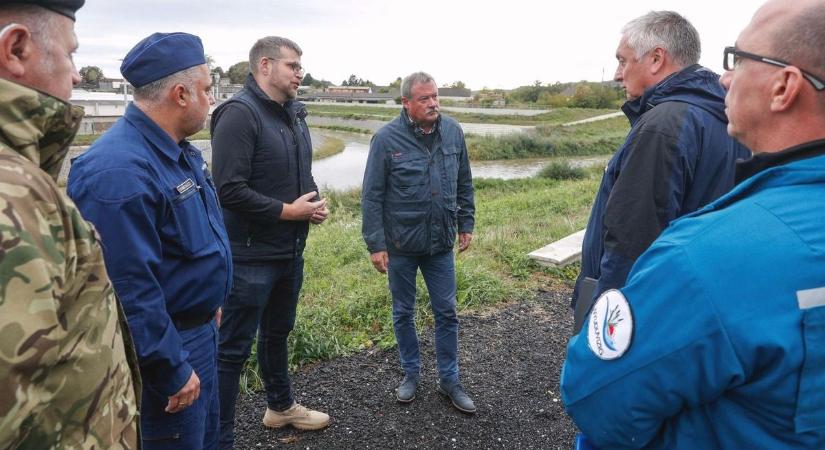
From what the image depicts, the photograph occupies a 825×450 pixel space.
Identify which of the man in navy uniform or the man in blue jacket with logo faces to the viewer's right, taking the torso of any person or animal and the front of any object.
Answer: the man in navy uniform

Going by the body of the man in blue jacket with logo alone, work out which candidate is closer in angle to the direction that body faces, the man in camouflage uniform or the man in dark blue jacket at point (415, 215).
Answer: the man in dark blue jacket

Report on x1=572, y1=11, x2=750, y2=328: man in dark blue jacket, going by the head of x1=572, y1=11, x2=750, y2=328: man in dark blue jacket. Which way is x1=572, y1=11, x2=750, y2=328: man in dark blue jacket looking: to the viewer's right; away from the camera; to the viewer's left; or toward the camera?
to the viewer's left

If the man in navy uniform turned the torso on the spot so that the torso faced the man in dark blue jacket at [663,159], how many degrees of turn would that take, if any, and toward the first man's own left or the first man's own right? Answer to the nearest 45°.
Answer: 0° — they already face them

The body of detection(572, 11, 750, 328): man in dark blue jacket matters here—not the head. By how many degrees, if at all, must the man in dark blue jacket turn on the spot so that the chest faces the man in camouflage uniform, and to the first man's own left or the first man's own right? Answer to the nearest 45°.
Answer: approximately 45° to the first man's own left

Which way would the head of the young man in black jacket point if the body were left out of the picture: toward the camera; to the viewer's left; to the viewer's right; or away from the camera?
to the viewer's right

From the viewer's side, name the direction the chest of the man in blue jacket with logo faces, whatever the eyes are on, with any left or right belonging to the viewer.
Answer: facing away from the viewer and to the left of the viewer

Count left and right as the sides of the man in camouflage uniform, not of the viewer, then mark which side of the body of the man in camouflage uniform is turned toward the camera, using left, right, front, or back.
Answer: right

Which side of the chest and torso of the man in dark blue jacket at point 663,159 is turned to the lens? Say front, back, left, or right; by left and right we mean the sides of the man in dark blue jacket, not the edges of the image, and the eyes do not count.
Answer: left

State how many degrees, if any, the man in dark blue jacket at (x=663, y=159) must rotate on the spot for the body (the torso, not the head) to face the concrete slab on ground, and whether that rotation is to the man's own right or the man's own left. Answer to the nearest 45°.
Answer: approximately 90° to the man's own right

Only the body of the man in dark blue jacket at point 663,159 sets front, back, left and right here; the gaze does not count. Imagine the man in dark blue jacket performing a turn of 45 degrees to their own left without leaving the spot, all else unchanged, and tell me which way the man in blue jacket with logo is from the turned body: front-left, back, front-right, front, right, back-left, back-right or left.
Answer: front-left

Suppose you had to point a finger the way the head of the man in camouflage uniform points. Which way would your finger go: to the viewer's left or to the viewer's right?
to the viewer's right

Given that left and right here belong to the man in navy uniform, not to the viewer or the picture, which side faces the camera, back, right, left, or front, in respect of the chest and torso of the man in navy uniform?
right
